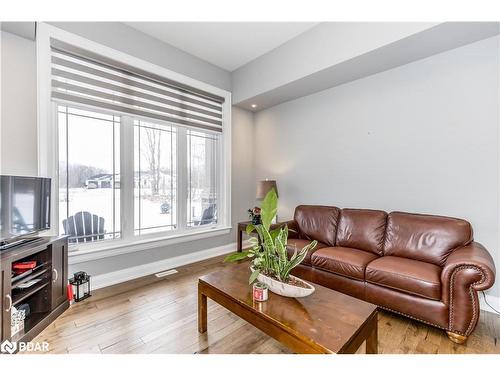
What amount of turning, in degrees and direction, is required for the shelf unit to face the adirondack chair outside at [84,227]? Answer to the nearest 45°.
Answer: approximately 90° to its left

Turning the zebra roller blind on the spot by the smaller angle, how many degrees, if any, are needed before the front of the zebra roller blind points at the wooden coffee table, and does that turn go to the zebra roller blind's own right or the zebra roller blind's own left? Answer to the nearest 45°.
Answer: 0° — it already faces it

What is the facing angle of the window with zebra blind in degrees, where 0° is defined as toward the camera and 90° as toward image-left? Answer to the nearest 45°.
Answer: approximately 315°

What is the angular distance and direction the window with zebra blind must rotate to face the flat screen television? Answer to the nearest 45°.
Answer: approximately 90° to its right

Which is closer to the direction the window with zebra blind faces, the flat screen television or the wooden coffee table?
the wooden coffee table

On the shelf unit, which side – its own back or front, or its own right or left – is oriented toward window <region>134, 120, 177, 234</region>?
left

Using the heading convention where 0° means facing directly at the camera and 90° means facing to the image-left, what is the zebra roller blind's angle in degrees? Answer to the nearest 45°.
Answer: approximately 315°

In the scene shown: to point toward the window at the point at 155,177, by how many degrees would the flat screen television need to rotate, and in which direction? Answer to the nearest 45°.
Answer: approximately 90° to its left
